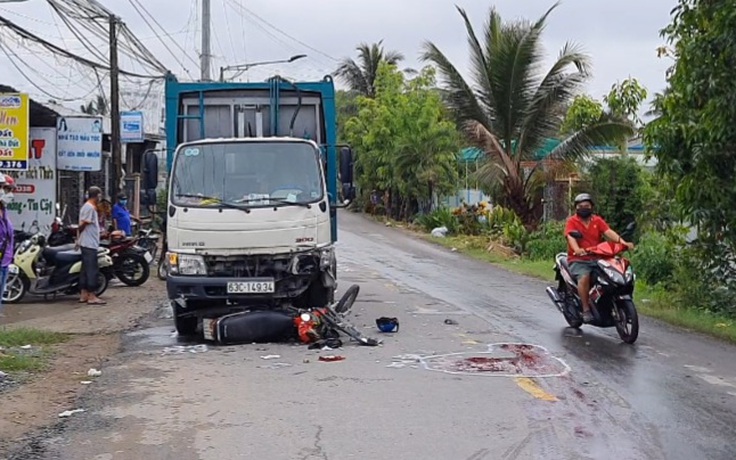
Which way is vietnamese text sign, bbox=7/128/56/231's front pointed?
toward the camera

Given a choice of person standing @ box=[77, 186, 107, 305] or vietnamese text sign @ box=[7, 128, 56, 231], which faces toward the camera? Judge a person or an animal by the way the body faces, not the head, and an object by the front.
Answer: the vietnamese text sign

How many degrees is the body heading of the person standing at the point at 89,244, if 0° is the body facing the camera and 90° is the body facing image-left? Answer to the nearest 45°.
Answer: approximately 270°

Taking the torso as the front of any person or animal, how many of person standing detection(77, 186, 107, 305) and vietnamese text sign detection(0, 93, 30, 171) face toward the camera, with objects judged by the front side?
1

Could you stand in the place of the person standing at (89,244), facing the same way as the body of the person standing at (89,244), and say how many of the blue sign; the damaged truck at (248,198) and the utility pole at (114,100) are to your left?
2

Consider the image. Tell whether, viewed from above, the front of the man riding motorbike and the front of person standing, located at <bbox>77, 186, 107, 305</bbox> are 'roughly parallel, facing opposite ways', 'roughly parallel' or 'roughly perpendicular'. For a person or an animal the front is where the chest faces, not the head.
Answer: roughly perpendicular

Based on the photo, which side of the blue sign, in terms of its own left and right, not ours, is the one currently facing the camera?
front

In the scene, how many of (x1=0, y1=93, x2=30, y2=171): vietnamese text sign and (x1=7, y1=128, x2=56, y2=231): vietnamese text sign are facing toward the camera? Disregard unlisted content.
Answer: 2

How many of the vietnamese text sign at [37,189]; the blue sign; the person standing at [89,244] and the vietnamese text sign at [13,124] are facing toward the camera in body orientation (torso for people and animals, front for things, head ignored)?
3

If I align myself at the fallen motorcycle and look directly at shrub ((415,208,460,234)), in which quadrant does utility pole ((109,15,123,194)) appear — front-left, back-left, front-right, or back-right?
front-left

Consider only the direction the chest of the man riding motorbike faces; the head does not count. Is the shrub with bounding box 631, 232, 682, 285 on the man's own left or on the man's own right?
on the man's own left
